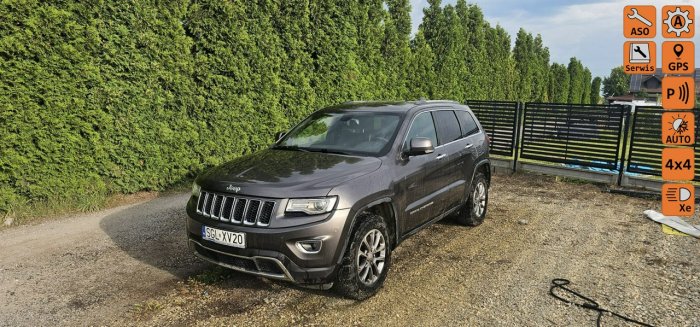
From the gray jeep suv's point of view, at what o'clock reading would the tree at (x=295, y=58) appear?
The tree is roughly at 4 o'clock from the gray jeep suv.

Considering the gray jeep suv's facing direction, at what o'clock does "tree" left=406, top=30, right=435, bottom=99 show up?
The tree is roughly at 5 o'clock from the gray jeep suv.

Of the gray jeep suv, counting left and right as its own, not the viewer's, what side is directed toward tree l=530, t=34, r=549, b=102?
back

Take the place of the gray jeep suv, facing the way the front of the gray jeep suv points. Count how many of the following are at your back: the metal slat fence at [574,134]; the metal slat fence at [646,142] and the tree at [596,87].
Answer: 3

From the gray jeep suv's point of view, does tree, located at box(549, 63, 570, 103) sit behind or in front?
behind

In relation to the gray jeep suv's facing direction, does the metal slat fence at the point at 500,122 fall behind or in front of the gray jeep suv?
behind

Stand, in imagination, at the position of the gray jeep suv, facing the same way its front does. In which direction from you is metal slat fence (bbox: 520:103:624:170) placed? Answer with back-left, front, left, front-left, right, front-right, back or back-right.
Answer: back

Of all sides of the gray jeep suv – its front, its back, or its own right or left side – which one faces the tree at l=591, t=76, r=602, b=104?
back

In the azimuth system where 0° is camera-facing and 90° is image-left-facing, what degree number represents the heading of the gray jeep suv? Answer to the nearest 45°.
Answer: approximately 45°

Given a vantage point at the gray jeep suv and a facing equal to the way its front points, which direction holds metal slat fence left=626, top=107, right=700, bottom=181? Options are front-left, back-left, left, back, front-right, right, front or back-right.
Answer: back

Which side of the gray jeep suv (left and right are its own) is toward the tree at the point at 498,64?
back

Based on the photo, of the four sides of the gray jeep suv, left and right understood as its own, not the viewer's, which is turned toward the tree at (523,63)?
back
